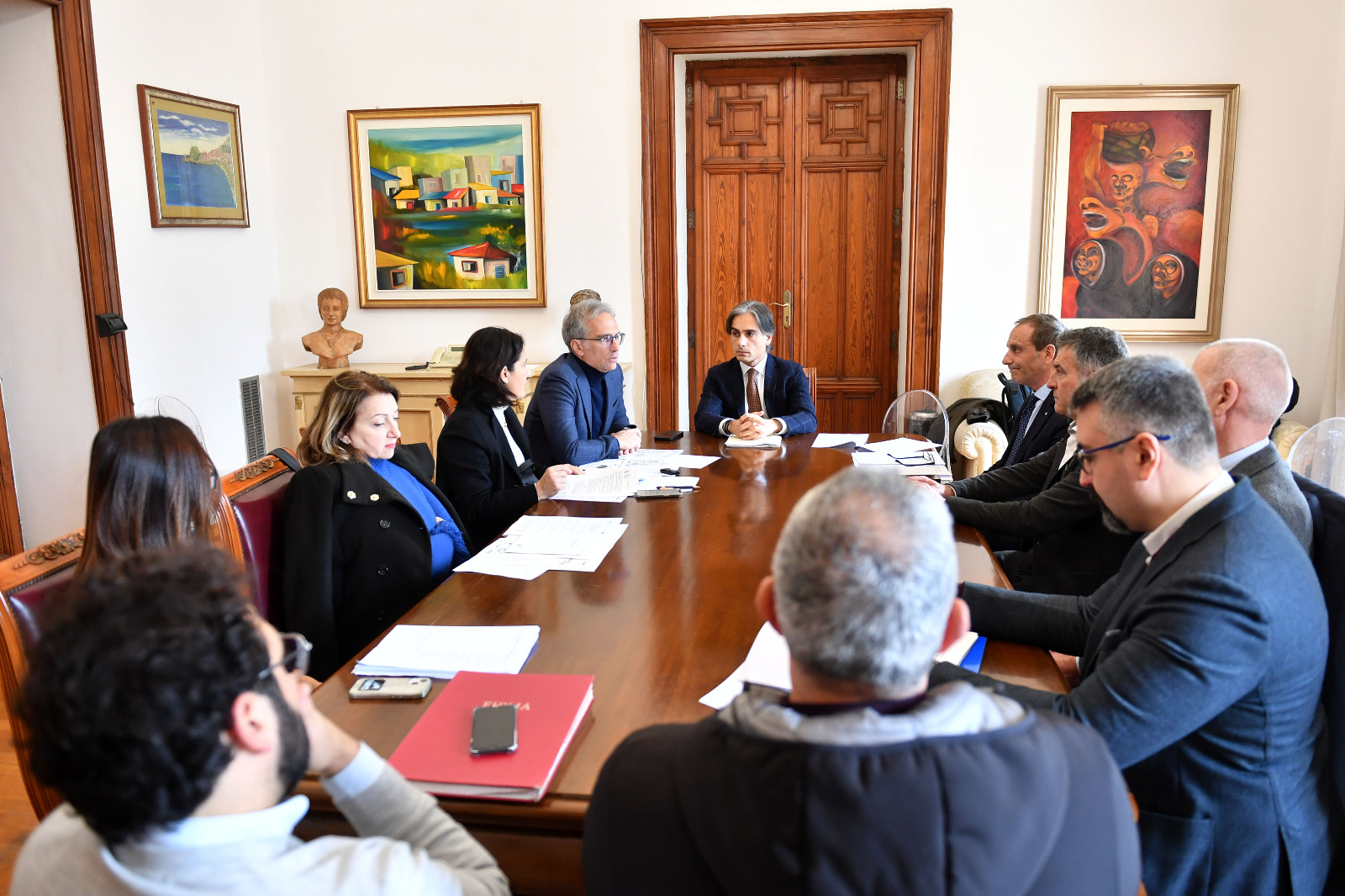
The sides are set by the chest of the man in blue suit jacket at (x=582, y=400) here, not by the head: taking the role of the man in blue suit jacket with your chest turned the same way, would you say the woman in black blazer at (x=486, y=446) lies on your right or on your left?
on your right

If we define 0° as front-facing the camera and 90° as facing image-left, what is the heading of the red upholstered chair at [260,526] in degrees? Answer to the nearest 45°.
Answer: approximately 315°

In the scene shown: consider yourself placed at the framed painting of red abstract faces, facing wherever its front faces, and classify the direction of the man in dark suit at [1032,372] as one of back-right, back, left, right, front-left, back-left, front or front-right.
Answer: front

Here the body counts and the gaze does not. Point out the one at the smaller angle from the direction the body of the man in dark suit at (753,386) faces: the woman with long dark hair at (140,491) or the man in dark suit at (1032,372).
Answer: the woman with long dark hair

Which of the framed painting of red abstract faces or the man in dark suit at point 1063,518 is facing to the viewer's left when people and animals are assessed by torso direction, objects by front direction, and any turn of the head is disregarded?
the man in dark suit

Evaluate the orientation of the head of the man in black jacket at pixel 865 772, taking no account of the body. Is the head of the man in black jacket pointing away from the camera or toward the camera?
away from the camera

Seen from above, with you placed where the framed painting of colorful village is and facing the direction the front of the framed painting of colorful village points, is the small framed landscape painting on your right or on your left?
on your right

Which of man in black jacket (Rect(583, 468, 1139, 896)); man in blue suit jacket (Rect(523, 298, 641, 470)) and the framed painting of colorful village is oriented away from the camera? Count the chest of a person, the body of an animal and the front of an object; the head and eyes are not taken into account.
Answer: the man in black jacket

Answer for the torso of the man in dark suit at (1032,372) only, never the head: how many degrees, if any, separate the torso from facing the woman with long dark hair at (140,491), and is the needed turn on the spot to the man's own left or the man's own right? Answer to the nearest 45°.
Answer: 0° — they already face them

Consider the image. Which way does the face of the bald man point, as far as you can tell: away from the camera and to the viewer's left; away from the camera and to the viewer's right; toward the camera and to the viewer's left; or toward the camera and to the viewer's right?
away from the camera and to the viewer's left

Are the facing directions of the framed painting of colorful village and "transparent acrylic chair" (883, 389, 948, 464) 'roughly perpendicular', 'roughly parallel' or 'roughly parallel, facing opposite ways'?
roughly parallel

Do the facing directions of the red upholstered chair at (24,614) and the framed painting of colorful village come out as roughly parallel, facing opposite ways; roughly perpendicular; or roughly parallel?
roughly perpendicular

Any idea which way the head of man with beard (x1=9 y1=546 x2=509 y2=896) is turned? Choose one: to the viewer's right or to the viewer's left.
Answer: to the viewer's right

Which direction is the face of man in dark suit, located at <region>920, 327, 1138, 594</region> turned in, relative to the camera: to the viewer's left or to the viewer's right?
to the viewer's left

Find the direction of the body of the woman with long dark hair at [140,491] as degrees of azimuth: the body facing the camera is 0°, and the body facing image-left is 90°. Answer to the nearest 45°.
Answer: approximately 225°

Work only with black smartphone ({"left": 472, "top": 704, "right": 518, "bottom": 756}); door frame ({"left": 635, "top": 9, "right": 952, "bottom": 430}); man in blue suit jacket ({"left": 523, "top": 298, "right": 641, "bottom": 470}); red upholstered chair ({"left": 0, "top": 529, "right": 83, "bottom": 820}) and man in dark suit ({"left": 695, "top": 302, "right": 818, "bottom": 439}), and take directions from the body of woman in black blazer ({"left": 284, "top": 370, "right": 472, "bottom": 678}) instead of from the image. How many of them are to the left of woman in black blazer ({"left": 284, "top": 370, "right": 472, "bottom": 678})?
3

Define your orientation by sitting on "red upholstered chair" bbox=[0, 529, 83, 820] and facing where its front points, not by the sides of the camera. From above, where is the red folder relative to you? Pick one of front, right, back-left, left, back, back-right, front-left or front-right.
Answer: front

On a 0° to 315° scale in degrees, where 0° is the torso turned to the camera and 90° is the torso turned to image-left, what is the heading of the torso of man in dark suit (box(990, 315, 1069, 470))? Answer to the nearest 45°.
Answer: approximately 45°

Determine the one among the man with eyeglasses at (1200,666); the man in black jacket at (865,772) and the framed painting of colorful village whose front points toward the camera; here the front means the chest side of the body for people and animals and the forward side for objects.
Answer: the framed painting of colorful village

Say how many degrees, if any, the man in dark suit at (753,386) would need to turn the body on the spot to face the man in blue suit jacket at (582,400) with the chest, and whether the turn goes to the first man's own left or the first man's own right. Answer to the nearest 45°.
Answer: approximately 45° to the first man's own right

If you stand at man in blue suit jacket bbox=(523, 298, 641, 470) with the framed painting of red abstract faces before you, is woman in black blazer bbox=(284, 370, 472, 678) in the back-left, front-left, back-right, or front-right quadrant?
back-right
